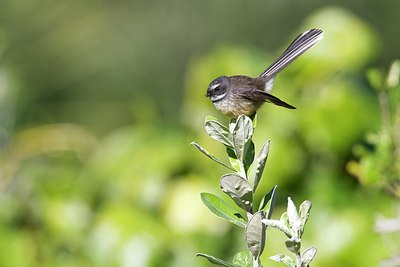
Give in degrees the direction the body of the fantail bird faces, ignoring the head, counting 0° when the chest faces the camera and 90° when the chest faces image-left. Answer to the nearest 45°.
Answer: approximately 90°
